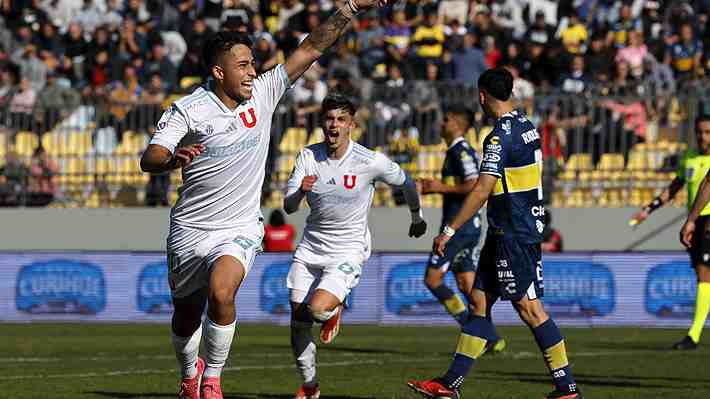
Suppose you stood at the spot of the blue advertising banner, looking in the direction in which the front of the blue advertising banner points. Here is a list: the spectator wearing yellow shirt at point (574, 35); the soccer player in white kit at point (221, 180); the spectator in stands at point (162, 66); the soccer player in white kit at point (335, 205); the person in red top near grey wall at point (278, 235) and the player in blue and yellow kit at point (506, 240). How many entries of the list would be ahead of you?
3

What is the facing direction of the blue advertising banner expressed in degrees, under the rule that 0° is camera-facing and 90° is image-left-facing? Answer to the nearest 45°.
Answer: approximately 0°

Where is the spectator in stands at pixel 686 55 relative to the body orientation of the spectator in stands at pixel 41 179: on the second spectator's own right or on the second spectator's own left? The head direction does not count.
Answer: on the second spectator's own left

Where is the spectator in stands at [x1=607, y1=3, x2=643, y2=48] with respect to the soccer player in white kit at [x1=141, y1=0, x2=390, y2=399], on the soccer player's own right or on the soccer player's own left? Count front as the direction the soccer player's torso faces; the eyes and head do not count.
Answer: on the soccer player's own left

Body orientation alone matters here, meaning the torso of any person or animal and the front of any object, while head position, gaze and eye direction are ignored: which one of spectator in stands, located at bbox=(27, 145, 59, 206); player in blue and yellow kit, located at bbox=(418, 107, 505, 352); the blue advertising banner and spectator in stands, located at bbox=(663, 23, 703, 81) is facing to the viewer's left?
the player in blue and yellow kit

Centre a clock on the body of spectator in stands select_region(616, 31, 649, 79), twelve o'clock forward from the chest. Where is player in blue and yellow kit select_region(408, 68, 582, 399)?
The player in blue and yellow kit is roughly at 12 o'clock from the spectator in stands.

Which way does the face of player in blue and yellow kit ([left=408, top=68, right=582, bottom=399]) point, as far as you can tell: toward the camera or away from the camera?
away from the camera

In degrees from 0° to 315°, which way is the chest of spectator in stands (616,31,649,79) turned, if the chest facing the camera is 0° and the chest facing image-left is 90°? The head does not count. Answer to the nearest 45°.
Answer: approximately 0°

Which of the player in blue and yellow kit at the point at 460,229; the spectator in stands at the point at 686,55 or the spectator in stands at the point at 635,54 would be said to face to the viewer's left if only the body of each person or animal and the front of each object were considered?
the player in blue and yellow kit
